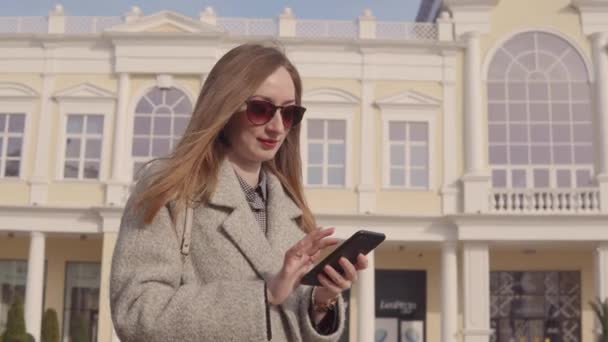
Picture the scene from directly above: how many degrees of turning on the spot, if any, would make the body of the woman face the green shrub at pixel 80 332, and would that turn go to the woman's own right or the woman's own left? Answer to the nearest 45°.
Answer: approximately 135° to the woman's own left

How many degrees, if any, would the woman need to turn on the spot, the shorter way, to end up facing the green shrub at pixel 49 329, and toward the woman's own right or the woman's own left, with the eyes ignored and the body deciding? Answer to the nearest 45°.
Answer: approximately 135° to the woman's own left

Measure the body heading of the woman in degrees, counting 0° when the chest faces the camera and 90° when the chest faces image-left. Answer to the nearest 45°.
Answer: approximately 315°
